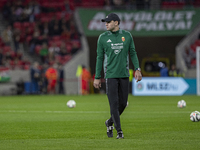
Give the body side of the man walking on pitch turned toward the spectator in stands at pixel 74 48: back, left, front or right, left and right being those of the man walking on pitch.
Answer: back

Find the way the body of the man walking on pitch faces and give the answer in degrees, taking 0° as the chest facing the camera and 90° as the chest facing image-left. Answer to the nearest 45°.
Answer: approximately 0°

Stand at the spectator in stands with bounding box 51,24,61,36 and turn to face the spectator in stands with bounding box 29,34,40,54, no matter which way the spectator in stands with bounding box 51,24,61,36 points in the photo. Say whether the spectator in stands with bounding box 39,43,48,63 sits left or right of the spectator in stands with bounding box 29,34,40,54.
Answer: left

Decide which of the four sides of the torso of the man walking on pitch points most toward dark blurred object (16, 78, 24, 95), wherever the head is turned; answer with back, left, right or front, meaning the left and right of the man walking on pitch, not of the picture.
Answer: back

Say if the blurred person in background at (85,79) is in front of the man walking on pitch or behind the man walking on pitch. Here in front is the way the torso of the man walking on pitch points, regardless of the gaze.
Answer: behind

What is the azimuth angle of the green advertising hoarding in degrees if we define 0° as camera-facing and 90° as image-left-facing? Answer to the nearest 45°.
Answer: approximately 0°

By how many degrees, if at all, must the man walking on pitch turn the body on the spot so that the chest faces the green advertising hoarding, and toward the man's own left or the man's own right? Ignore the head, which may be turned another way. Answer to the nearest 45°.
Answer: approximately 180°

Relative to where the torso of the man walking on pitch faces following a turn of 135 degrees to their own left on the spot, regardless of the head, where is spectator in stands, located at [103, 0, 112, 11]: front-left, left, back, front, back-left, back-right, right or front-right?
front-left

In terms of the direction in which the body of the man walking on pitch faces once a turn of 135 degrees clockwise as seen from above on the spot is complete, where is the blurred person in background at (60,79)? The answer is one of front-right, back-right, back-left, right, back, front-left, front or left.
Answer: front-right

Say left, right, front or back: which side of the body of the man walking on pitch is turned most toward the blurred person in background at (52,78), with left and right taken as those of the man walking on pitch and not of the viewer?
back

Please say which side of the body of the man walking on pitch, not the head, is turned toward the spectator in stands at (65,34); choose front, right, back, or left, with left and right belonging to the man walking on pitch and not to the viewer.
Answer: back

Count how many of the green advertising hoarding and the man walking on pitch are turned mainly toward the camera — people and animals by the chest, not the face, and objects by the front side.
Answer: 2

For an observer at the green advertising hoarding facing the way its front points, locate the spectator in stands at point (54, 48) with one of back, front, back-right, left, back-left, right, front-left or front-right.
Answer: right

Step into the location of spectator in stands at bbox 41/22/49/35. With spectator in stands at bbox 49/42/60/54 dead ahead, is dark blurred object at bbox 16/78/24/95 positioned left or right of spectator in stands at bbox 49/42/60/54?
right

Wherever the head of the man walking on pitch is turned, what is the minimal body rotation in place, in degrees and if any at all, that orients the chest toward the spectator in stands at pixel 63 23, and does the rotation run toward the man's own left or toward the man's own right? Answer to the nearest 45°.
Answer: approximately 180°

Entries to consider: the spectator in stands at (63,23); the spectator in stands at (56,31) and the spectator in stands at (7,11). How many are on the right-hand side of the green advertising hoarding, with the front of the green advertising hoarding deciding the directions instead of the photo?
3
